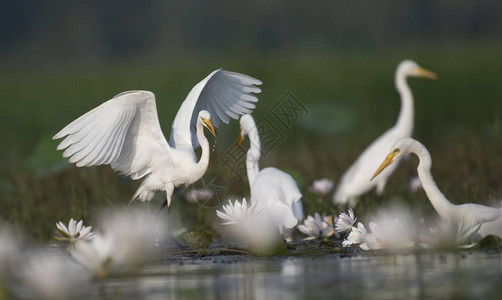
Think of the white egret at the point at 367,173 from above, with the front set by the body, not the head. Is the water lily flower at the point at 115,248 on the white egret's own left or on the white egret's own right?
on the white egret's own right

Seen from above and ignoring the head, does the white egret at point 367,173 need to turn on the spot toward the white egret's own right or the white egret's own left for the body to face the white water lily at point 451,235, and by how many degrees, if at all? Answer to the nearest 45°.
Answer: approximately 90° to the white egret's own right

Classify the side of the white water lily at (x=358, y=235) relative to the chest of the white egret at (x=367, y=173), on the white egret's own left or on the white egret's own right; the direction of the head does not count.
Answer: on the white egret's own right

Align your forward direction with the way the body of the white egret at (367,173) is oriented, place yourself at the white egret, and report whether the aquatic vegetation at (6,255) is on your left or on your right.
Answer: on your right

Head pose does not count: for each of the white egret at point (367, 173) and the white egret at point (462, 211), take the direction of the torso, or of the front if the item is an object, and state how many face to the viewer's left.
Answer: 1

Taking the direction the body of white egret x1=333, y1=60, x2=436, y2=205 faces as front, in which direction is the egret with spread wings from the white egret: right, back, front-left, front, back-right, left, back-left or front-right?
back-right

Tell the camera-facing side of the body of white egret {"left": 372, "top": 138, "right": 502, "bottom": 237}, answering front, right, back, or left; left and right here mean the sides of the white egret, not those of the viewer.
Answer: left

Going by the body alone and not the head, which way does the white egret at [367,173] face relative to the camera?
to the viewer's right

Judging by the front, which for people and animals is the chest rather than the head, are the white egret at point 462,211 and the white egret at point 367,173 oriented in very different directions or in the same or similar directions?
very different directions
